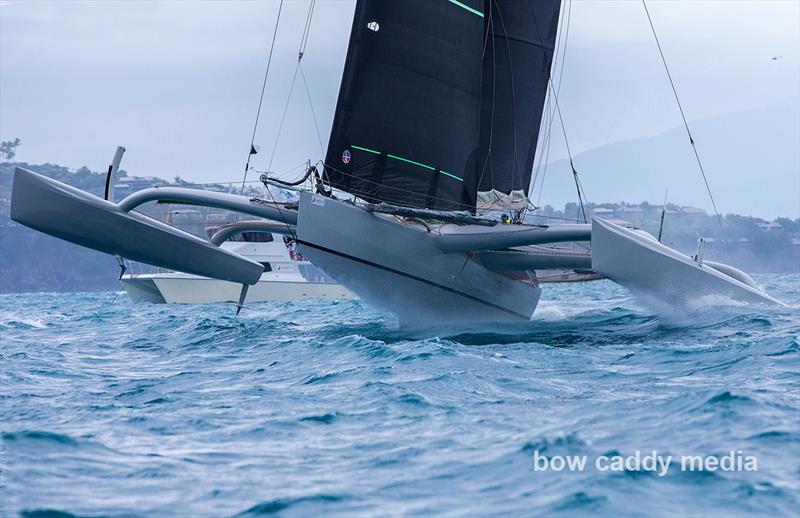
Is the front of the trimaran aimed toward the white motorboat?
no

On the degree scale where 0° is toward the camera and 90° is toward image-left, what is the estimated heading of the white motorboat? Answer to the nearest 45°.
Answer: approximately 45°

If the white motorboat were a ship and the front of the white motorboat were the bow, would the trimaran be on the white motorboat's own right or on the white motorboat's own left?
on the white motorboat's own left

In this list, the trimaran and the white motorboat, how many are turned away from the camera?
0
